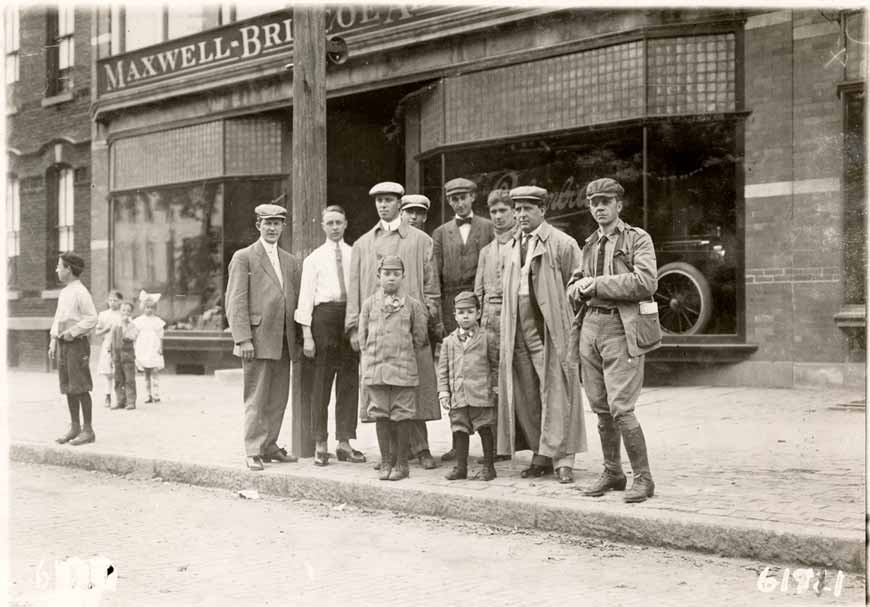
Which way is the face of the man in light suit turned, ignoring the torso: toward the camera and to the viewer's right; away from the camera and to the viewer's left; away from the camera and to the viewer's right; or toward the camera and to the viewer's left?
toward the camera and to the viewer's right

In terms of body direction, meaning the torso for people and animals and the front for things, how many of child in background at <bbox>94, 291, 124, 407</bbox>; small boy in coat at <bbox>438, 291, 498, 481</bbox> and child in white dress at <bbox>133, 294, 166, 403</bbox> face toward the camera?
3

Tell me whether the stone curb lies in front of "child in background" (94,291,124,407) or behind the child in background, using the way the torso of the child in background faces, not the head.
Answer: in front

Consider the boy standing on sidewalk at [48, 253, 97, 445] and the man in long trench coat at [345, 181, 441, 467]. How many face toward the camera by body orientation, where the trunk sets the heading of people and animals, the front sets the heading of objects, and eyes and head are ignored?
1

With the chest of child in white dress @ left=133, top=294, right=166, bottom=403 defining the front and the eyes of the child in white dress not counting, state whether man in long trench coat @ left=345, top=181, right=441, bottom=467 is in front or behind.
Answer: in front

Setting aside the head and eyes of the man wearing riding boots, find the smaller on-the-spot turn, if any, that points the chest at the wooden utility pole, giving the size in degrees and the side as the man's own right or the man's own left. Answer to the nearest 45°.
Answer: approximately 90° to the man's own right

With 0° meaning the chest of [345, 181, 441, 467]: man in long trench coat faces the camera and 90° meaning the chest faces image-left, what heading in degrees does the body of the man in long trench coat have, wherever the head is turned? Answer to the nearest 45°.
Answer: approximately 0°

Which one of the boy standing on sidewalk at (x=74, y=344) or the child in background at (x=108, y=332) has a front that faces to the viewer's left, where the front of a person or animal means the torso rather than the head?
the boy standing on sidewalk
